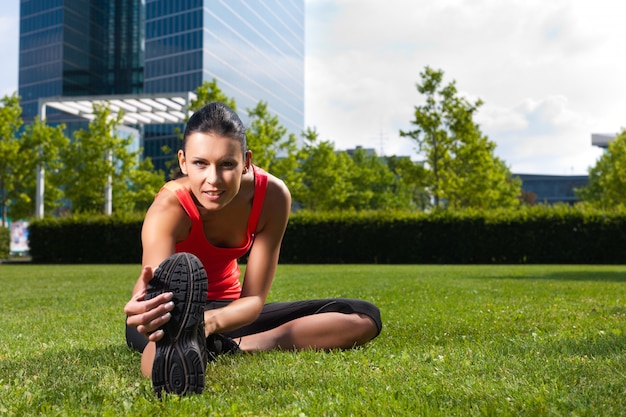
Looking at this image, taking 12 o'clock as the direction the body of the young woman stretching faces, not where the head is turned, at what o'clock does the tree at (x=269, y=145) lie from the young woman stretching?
The tree is roughly at 6 o'clock from the young woman stretching.

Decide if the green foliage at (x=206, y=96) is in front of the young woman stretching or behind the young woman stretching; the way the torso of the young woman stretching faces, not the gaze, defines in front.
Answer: behind

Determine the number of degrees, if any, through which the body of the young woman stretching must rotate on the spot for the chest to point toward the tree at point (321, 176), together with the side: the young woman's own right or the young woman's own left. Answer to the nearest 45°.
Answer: approximately 180°

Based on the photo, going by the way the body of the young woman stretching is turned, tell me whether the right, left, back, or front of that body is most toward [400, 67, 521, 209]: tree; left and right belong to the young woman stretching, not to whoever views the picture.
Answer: back

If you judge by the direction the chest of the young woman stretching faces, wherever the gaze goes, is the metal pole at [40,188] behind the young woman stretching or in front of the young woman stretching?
behind

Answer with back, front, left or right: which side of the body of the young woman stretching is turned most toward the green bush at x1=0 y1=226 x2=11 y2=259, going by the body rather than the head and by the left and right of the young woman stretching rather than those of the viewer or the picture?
back

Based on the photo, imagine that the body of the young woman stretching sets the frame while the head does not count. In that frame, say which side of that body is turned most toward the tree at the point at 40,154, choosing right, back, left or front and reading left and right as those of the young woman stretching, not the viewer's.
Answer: back

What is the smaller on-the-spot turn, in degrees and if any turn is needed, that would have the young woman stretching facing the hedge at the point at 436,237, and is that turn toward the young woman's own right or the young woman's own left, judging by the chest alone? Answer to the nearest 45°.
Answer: approximately 180°

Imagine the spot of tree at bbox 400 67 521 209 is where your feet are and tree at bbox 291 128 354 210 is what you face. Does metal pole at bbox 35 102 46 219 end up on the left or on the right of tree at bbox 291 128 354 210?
left

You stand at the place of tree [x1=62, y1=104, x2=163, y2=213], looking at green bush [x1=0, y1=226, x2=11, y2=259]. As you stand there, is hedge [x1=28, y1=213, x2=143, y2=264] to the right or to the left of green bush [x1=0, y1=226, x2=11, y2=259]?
left

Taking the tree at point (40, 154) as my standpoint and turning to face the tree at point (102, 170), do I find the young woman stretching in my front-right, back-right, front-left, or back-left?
front-right

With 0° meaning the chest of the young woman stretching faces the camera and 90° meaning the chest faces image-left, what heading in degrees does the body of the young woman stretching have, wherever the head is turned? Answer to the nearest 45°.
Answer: approximately 0°
